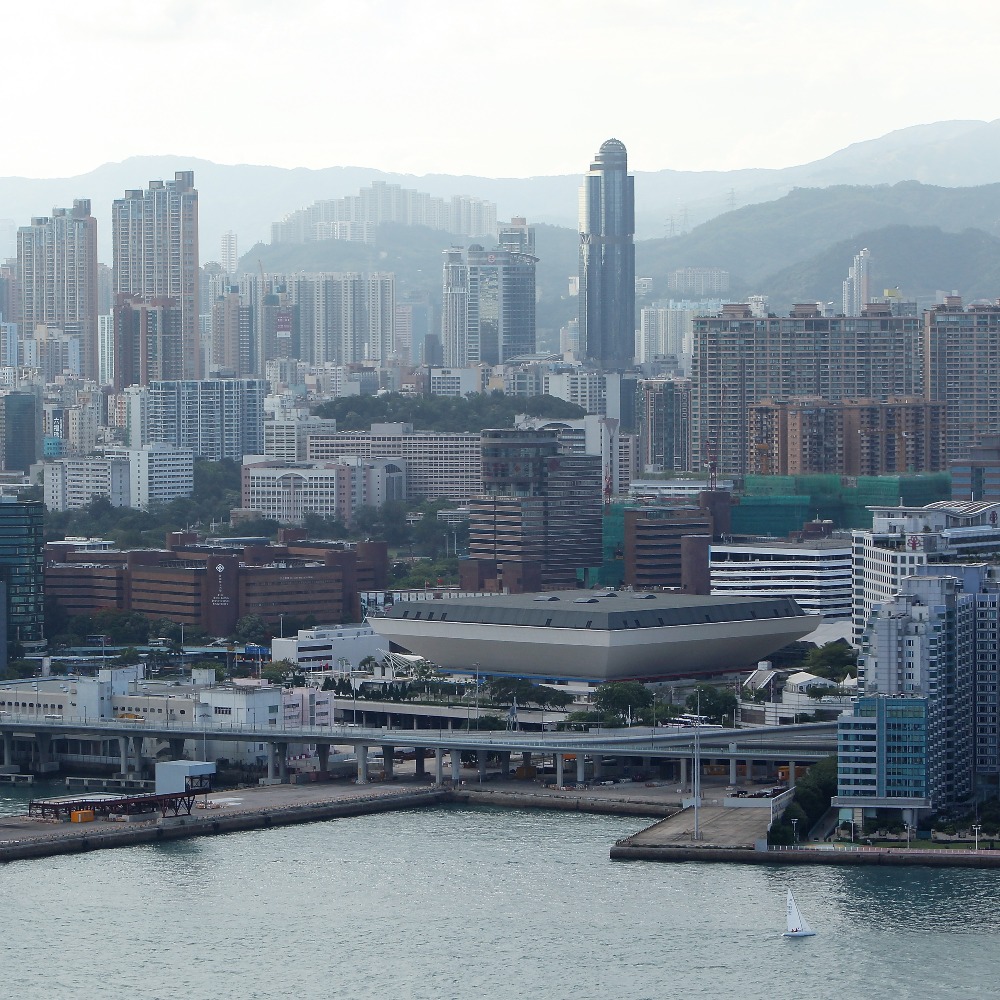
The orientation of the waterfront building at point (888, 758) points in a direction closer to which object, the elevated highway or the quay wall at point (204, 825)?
the quay wall

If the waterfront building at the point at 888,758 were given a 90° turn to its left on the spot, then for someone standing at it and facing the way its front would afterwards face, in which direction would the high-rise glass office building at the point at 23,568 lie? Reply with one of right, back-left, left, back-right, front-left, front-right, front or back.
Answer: back-left

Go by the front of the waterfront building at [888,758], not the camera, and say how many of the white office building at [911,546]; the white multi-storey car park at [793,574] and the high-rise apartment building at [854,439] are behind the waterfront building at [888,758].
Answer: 3

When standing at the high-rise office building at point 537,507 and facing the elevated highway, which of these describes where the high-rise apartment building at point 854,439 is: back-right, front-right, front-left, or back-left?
back-left

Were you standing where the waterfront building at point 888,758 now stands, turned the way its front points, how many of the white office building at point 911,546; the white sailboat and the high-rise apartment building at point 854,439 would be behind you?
2

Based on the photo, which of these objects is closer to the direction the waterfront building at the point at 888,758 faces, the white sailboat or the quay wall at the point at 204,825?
the white sailboat

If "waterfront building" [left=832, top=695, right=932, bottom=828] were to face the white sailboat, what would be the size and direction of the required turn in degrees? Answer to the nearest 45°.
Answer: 0° — it already faces it

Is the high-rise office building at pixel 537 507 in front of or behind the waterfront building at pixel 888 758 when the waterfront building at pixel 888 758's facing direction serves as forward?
behind

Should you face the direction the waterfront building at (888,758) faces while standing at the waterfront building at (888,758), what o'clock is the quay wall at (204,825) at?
The quay wall is roughly at 3 o'clock from the waterfront building.

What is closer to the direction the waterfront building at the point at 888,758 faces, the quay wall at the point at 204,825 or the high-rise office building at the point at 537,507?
the quay wall

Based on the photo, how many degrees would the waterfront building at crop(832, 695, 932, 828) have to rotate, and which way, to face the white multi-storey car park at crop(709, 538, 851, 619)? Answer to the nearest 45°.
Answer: approximately 180°

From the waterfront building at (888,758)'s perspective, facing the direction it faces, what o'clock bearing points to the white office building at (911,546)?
The white office building is roughly at 6 o'clock from the waterfront building.

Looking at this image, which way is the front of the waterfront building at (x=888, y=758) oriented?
toward the camera

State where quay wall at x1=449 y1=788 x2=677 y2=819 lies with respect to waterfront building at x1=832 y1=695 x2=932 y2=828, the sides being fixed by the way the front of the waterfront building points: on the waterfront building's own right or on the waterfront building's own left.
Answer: on the waterfront building's own right
